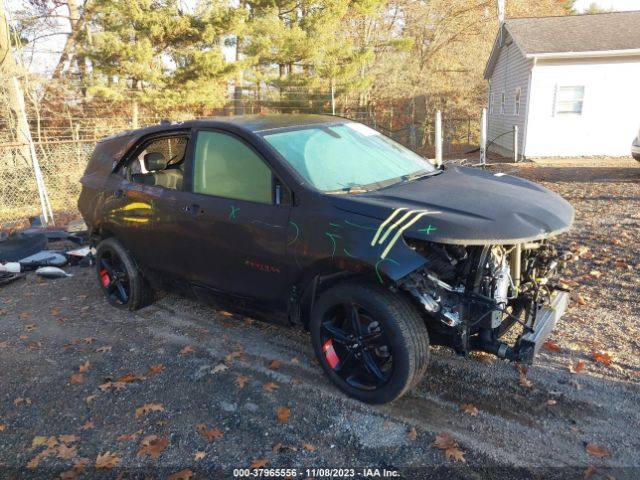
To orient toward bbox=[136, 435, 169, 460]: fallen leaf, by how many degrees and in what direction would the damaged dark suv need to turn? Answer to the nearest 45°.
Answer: approximately 90° to its right

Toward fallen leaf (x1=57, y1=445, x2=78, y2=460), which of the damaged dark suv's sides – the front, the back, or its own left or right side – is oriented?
right

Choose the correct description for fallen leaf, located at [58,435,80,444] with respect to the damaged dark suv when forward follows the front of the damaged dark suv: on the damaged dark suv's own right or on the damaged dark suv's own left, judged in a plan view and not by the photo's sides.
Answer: on the damaged dark suv's own right

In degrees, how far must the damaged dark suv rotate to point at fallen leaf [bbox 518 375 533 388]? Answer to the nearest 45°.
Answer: approximately 45° to its left

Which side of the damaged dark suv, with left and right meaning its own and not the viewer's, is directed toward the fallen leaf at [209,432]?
right

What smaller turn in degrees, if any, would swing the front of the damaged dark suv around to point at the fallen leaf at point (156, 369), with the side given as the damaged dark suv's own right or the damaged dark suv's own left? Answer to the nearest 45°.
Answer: approximately 135° to the damaged dark suv's own right

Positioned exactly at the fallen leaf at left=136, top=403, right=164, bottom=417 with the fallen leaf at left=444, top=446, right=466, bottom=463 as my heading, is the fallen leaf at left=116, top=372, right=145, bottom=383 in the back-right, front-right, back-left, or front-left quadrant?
back-left

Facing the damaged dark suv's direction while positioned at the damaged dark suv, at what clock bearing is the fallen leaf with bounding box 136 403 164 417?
The fallen leaf is roughly at 4 o'clock from the damaged dark suv.

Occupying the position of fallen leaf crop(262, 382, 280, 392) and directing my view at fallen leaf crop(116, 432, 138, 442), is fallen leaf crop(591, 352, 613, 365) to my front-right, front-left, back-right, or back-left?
back-left

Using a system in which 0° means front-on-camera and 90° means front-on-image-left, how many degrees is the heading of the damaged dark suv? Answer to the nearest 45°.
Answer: approximately 315°

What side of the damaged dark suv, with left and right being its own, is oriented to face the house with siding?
left
